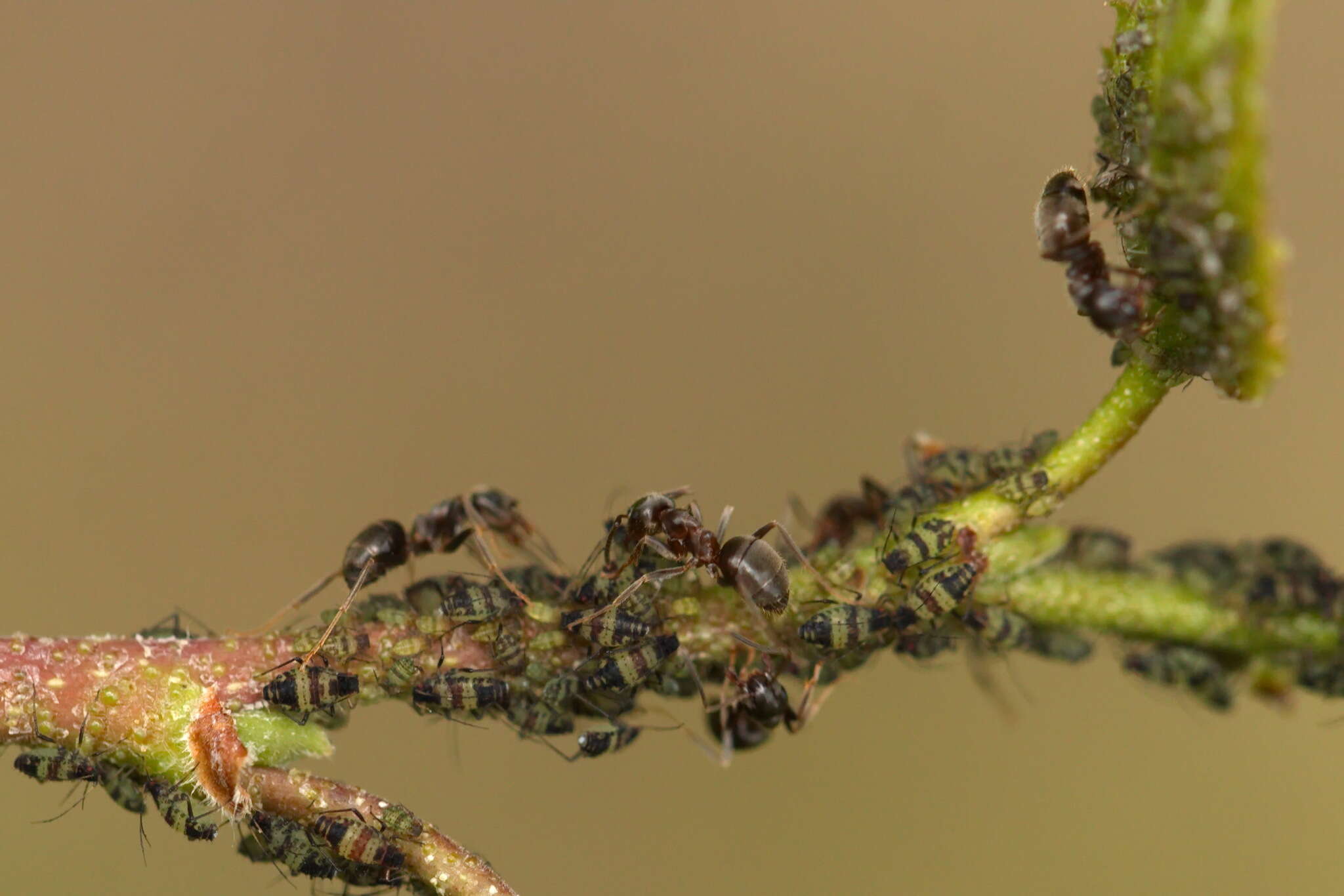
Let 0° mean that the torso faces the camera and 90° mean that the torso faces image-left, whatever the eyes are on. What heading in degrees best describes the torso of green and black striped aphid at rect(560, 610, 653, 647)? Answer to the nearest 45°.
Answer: approximately 90°

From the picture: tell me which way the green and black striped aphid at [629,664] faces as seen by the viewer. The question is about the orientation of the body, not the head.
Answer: to the viewer's right

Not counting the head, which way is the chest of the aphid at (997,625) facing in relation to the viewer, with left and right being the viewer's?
facing to the left of the viewer

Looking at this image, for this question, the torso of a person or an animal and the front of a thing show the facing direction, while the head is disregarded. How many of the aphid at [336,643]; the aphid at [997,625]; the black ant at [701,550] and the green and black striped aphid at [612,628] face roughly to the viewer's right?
1

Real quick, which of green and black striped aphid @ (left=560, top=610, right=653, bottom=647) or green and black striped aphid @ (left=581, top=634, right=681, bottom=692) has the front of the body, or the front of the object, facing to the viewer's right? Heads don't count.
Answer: green and black striped aphid @ (left=581, top=634, right=681, bottom=692)

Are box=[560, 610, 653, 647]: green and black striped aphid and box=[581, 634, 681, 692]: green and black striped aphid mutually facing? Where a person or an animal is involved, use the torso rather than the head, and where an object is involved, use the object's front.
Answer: no

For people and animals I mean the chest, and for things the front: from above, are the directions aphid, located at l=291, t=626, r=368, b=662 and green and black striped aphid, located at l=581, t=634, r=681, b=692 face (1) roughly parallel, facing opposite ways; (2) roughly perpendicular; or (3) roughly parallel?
roughly parallel

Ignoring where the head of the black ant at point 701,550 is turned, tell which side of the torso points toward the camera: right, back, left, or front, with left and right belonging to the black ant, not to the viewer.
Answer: left

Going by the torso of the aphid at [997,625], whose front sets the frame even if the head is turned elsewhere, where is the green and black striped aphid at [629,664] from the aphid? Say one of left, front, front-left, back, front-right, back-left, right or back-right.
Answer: front-left
